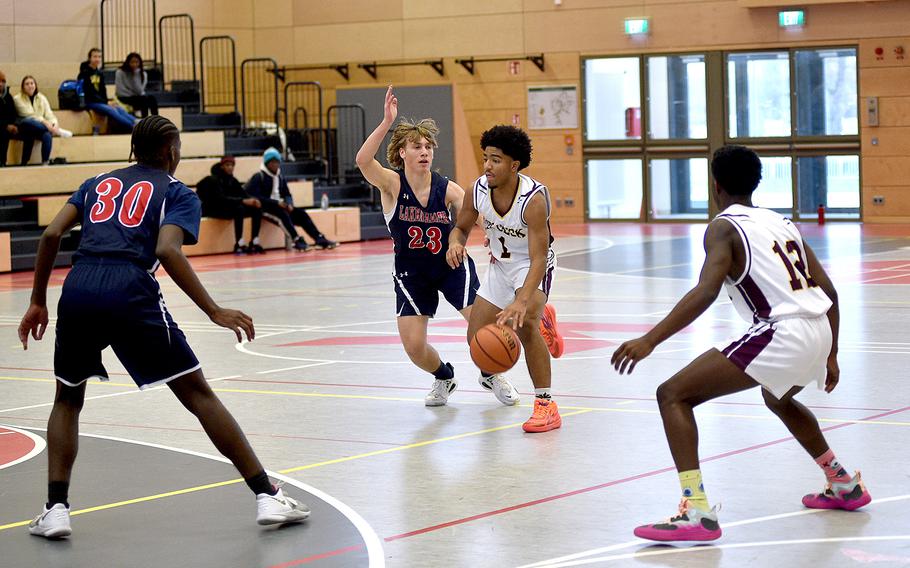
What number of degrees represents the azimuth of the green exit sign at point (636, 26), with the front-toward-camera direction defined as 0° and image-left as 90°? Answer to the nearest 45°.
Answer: approximately 0°

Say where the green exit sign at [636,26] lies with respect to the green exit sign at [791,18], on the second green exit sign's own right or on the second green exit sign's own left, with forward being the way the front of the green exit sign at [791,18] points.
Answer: on the second green exit sign's own right

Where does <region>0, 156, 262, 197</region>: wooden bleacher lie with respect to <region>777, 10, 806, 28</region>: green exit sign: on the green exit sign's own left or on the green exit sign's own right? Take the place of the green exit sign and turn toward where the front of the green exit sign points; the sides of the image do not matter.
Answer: on the green exit sign's own right

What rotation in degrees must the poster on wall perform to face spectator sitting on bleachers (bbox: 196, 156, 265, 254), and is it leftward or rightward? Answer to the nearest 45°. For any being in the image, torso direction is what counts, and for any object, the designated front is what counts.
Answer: approximately 45° to its right

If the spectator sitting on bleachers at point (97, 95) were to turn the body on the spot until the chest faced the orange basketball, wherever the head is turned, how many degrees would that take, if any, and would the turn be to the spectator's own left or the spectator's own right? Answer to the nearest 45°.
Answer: approximately 45° to the spectator's own right

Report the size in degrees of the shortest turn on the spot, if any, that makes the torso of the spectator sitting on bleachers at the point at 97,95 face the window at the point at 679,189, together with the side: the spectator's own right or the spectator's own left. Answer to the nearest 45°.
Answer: approximately 45° to the spectator's own left

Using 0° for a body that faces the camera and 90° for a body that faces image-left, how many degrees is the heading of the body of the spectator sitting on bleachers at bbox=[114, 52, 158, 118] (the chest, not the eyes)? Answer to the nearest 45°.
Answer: approximately 315°

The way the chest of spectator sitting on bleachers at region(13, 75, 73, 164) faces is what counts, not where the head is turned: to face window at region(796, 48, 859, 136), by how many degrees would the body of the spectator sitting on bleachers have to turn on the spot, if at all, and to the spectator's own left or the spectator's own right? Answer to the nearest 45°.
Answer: approximately 45° to the spectator's own left

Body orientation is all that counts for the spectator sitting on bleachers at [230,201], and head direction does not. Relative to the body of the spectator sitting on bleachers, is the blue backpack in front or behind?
behind

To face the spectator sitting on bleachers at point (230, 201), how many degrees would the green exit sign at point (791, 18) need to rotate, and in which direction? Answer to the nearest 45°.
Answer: approximately 45° to its right

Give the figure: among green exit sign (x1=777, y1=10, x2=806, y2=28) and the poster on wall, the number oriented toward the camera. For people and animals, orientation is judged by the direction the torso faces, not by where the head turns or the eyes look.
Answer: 2
